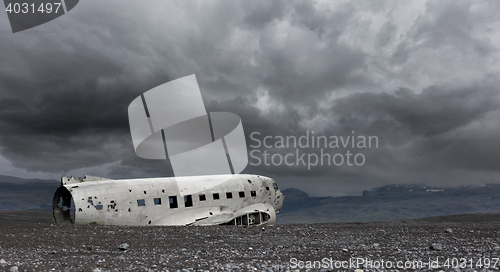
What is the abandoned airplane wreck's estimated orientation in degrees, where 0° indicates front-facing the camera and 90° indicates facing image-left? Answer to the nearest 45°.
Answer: approximately 225°
